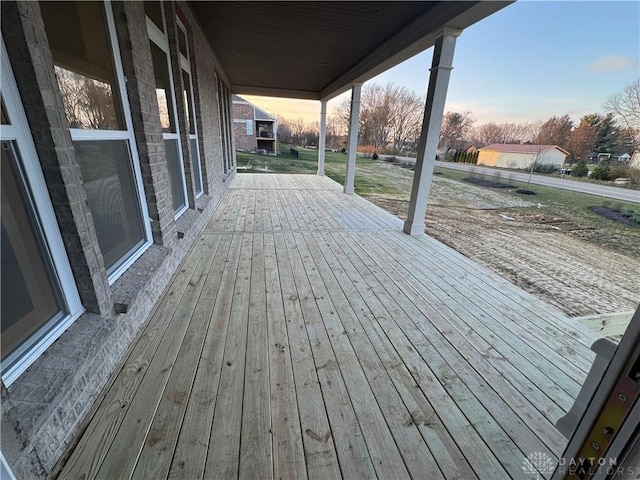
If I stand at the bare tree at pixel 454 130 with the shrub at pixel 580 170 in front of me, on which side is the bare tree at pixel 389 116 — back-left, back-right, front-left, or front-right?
back-right

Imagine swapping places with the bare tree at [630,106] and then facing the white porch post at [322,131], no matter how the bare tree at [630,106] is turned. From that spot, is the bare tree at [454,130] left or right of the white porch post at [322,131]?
right
